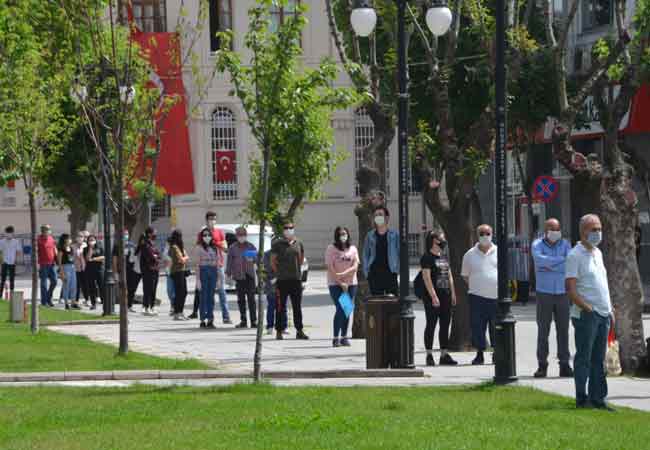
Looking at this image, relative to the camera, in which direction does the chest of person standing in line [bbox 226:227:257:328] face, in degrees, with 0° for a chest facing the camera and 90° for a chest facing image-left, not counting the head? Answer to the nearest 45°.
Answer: approximately 0°

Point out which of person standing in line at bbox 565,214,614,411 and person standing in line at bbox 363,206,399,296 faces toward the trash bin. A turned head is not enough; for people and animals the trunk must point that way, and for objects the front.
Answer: person standing in line at bbox 363,206,399,296

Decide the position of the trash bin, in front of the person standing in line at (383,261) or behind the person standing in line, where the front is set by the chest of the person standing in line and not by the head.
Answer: in front
